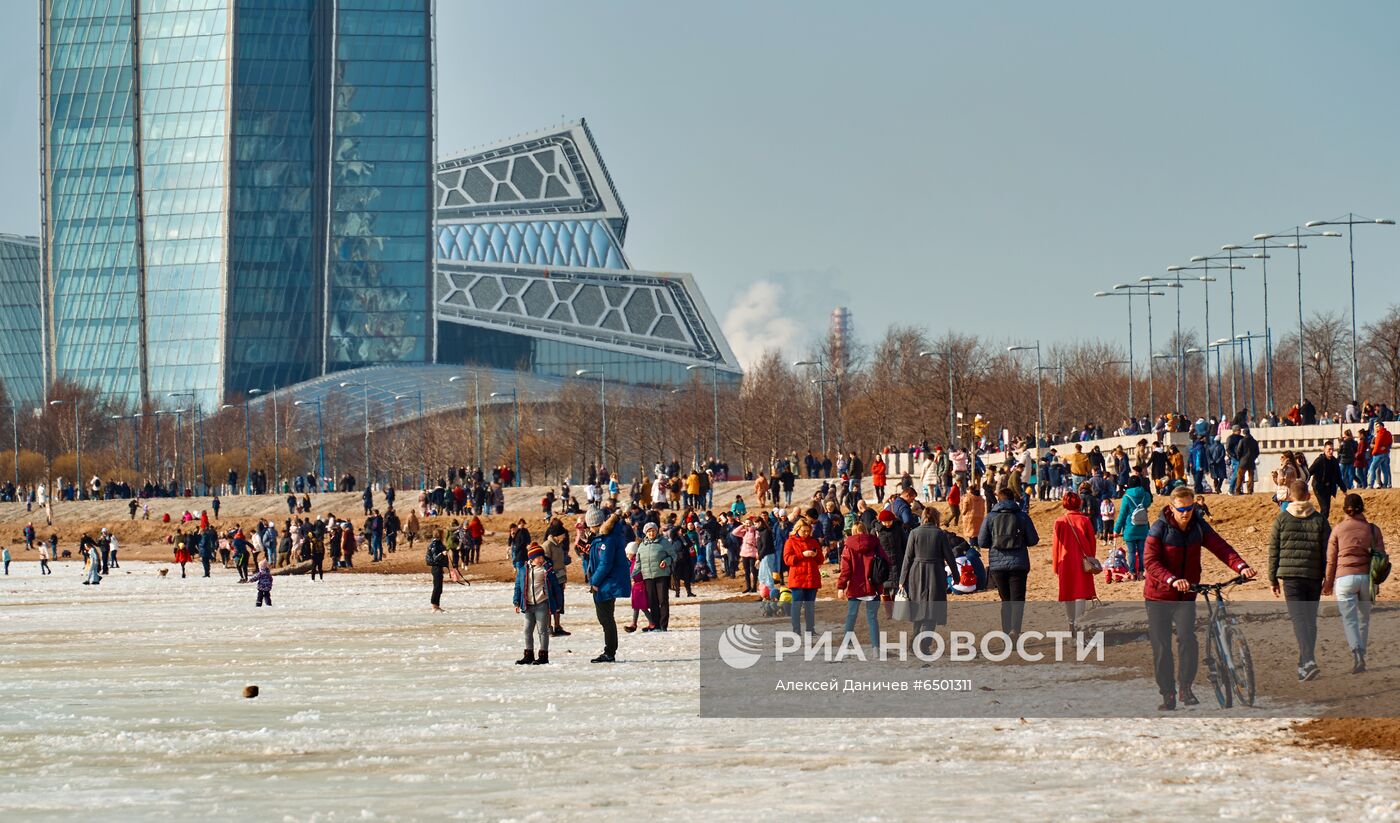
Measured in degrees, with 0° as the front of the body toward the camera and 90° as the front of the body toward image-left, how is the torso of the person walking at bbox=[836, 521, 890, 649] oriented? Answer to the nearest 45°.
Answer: approximately 180°

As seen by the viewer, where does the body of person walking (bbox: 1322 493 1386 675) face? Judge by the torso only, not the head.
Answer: away from the camera

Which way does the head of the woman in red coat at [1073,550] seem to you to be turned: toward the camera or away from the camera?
away from the camera

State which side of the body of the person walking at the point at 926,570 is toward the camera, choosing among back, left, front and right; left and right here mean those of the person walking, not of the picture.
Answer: back

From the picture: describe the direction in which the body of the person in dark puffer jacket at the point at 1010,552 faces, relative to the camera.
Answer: away from the camera

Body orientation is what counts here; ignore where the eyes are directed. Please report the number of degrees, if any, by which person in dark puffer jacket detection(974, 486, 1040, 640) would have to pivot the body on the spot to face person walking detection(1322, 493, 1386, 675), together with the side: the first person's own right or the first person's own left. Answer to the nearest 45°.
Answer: approximately 135° to the first person's own right

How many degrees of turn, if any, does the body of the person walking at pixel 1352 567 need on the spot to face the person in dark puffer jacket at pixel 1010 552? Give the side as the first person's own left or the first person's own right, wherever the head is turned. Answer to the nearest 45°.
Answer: approximately 45° to the first person's own left
